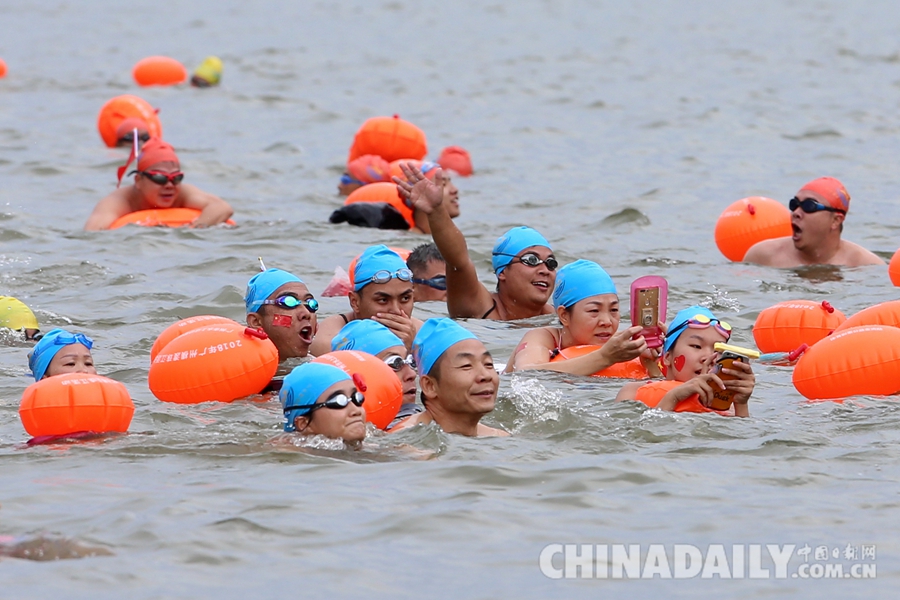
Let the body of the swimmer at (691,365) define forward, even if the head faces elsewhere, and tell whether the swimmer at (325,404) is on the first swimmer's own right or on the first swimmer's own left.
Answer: on the first swimmer's own right

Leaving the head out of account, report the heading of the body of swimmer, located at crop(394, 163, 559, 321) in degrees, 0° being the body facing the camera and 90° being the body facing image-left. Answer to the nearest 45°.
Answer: approximately 315°

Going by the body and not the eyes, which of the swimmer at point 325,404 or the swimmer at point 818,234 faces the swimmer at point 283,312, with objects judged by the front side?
the swimmer at point 818,234

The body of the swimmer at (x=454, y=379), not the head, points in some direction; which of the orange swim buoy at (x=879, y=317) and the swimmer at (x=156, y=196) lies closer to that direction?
the orange swim buoy

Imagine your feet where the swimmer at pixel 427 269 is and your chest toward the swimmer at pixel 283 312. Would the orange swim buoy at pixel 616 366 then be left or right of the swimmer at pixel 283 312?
left

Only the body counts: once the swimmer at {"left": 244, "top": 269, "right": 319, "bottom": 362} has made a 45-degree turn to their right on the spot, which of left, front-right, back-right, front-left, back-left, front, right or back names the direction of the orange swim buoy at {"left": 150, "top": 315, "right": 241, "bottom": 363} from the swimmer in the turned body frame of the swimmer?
right

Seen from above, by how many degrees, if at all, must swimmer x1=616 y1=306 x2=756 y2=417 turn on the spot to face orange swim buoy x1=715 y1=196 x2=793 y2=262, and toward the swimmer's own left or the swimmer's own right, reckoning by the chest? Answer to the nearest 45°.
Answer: approximately 135° to the swimmer's own left

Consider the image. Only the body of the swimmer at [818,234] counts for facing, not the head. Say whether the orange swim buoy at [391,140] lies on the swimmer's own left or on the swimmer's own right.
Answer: on the swimmer's own right

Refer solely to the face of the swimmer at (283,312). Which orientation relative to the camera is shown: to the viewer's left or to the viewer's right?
to the viewer's right

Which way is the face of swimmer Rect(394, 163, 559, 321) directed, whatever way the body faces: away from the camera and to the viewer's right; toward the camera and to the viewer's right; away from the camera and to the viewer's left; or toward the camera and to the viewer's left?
toward the camera and to the viewer's right
